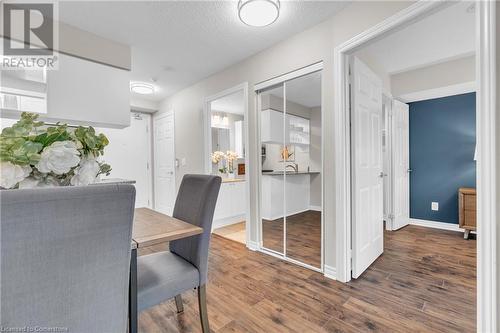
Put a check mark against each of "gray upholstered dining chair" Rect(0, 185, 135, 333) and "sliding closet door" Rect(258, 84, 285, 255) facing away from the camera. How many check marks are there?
1

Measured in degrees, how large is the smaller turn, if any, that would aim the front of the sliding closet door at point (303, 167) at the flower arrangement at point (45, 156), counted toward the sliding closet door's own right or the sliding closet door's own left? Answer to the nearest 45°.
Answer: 0° — it already faces it

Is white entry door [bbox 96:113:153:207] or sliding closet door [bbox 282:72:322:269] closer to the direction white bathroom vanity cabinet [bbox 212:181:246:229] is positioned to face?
the sliding closet door

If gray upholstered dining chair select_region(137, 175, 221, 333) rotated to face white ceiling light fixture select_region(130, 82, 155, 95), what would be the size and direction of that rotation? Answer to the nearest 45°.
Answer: approximately 135° to its right

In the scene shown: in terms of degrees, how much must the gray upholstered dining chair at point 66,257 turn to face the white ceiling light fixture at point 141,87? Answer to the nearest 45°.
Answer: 0° — it already faces it

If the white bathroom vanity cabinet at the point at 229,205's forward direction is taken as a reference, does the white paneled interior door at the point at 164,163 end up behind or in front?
behind

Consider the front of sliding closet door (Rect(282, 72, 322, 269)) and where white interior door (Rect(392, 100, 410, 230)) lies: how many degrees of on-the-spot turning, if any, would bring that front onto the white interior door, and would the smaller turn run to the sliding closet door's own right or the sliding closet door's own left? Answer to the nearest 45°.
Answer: approximately 180°

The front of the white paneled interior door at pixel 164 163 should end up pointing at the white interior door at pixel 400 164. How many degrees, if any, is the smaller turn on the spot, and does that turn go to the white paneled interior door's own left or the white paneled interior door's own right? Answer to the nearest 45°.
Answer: approximately 90° to the white paneled interior door's own left

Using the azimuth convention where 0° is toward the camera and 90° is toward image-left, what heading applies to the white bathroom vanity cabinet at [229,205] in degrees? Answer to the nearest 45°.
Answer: approximately 315°

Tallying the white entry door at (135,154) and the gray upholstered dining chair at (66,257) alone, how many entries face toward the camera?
1

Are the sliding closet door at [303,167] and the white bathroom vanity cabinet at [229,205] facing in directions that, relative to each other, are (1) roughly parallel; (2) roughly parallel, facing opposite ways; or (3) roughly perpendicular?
roughly perpendicular

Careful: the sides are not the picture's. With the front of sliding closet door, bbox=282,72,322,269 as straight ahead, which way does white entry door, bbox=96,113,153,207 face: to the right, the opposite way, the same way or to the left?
to the left
